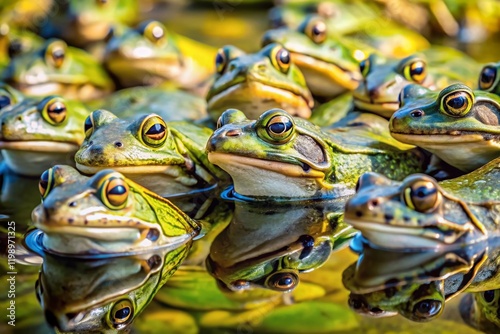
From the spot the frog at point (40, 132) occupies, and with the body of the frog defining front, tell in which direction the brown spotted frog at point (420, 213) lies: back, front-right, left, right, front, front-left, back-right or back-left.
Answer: left

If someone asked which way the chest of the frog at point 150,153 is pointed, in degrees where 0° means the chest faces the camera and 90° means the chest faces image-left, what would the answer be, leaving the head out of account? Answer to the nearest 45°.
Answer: approximately 45°

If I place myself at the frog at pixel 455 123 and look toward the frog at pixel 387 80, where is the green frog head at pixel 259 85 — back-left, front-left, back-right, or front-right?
front-left

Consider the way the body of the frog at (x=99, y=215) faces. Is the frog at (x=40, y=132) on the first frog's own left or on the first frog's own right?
on the first frog's own right

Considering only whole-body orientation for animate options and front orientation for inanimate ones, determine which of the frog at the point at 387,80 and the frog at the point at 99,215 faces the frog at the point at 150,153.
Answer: the frog at the point at 387,80

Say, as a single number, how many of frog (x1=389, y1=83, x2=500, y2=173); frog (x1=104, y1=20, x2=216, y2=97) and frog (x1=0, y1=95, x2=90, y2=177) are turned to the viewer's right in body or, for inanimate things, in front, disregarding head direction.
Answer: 0

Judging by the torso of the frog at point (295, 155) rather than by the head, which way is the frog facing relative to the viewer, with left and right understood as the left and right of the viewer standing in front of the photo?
facing the viewer and to the left of the viewer

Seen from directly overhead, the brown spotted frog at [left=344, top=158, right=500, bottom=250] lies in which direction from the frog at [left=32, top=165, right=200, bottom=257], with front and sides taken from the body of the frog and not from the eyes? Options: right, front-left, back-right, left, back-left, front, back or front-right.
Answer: back-left

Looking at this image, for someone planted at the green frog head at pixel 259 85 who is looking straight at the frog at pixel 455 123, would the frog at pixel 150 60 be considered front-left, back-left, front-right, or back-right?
back-left

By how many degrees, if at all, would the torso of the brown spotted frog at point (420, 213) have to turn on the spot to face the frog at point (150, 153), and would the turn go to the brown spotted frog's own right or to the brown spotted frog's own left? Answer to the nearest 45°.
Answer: approximately 45° to the brown spotted frog's own right

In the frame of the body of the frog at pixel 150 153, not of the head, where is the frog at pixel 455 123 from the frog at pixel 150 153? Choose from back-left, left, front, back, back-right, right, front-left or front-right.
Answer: back-left

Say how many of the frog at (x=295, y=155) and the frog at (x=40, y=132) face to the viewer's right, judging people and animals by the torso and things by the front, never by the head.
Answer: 0

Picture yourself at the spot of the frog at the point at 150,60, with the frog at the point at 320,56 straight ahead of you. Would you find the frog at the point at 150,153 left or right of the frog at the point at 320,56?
right

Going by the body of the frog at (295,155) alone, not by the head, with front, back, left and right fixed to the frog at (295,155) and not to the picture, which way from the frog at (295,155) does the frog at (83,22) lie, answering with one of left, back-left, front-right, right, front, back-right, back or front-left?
right

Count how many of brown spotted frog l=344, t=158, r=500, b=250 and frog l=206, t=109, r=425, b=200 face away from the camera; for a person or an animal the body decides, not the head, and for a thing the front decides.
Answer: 0
